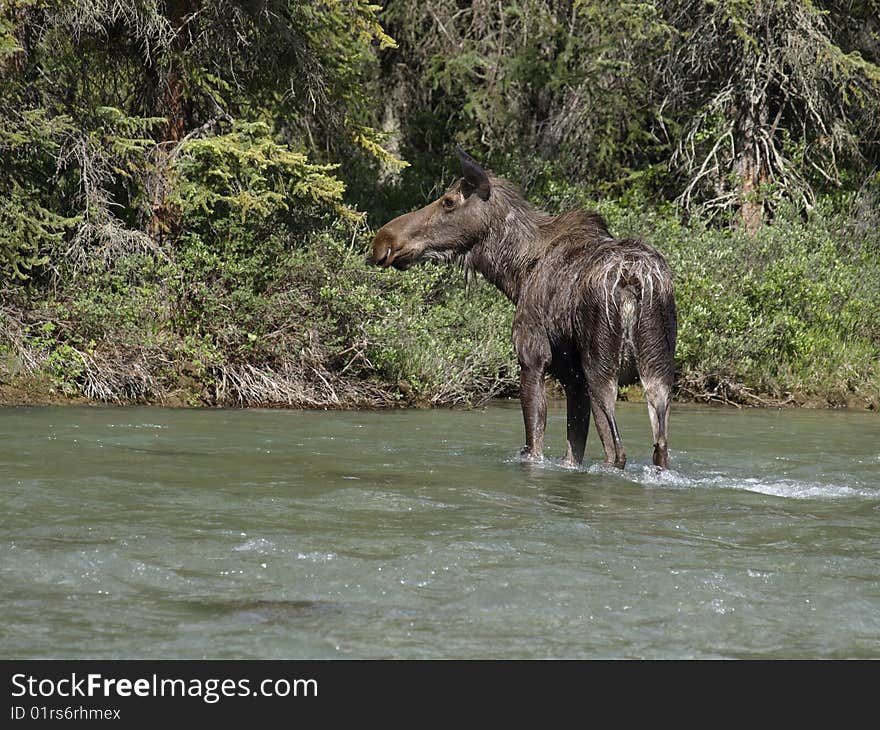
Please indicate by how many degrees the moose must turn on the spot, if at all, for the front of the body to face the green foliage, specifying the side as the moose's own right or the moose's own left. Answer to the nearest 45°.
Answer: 0° — it already faces it

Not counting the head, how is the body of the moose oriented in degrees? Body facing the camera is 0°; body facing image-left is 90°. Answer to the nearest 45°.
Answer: approximately 135°
